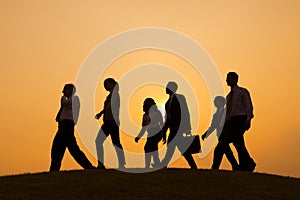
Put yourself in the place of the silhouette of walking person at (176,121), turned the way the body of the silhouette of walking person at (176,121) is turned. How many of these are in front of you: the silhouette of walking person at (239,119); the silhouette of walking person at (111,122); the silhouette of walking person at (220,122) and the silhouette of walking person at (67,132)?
2

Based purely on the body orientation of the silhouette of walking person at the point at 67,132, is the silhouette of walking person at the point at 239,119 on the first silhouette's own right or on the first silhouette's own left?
on the first silhouette's own left
